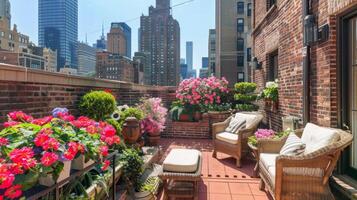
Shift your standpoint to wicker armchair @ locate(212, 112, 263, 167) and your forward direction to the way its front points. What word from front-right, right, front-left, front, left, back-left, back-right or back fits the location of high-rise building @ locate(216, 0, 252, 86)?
back-right

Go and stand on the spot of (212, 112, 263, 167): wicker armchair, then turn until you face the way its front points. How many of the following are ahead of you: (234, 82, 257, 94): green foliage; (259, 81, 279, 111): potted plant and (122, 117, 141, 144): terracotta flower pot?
1

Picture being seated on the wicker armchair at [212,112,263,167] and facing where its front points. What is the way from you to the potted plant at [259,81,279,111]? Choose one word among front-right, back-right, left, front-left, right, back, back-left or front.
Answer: back

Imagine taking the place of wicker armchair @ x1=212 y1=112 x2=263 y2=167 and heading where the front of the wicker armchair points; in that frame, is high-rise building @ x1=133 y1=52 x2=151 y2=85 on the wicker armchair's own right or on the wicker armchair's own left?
on the wicker armchair's own right

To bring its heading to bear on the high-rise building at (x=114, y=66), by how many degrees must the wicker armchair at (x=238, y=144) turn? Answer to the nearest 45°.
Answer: approximately 90° to its right

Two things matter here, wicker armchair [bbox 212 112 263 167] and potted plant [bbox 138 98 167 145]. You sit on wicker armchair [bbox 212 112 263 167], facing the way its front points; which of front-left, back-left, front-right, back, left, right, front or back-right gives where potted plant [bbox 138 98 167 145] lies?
front-right

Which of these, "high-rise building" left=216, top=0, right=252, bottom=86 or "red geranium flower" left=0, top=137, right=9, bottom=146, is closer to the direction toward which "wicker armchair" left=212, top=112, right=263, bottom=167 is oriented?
the red geranium flower

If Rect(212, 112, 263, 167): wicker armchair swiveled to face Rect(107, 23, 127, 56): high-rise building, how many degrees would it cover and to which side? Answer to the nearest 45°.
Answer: approximately 90° to its right

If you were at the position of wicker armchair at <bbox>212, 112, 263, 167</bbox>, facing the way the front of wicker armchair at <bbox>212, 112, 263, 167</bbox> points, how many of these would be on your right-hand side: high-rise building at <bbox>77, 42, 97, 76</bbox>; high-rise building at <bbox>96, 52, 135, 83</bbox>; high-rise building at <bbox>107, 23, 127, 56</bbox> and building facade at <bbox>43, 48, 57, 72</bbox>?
4

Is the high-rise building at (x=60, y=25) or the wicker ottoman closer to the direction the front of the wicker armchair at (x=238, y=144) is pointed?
the wicker ottoman

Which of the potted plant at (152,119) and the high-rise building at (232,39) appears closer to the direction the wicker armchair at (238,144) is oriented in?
the potted plant

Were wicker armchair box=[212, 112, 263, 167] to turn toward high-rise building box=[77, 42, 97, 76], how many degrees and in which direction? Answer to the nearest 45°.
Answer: approximately 90° to its right

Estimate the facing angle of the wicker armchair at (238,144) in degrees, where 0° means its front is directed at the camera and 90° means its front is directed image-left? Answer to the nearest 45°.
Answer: approximately 45°

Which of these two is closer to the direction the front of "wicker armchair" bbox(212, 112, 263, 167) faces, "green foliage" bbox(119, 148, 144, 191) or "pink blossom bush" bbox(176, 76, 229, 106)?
the green foliage
